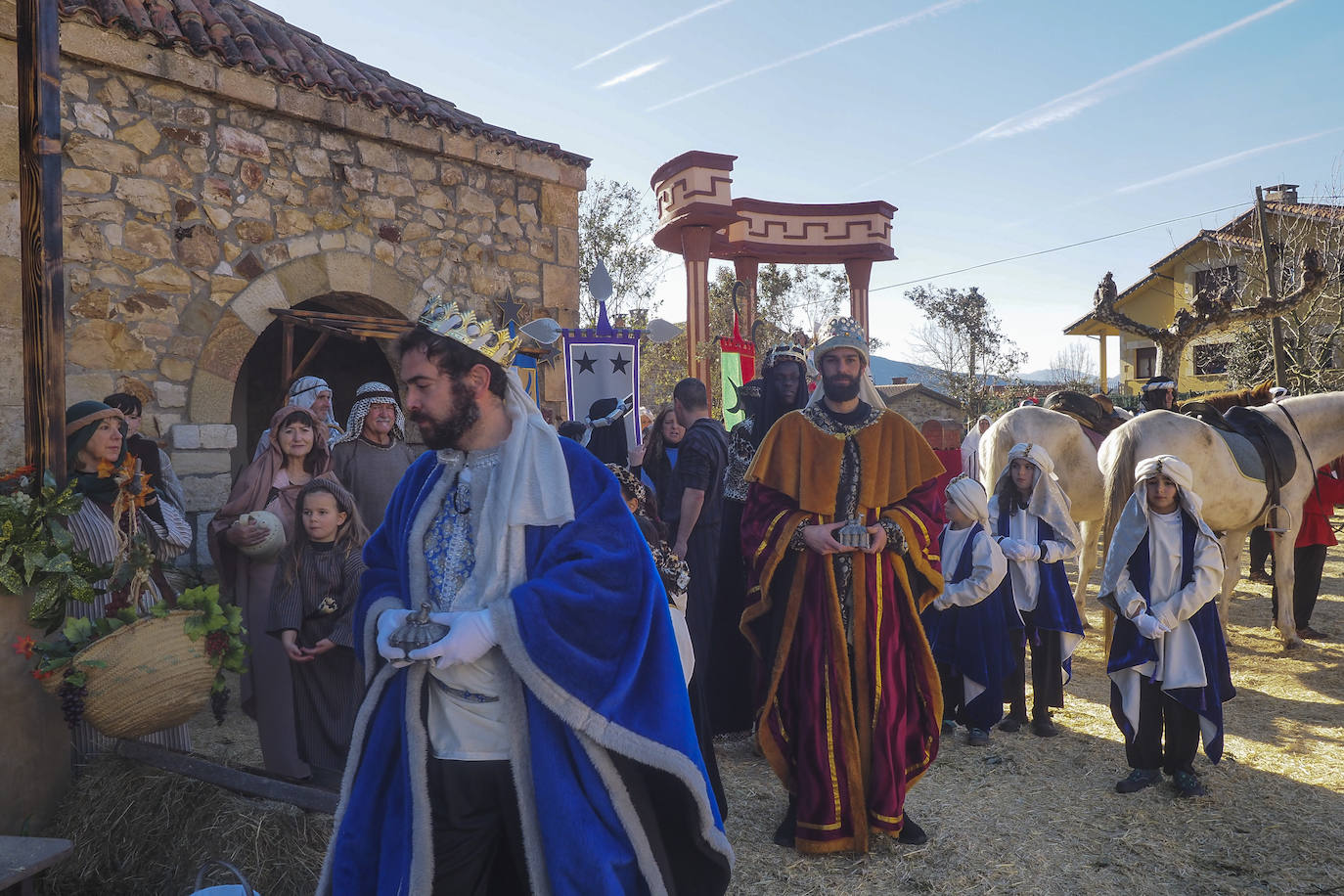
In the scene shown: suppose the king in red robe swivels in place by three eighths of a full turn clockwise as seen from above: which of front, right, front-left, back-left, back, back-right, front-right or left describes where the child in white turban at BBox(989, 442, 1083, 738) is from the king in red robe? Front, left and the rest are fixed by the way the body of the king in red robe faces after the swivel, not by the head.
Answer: right

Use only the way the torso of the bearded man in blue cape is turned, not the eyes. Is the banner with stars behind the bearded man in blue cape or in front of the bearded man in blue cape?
behind

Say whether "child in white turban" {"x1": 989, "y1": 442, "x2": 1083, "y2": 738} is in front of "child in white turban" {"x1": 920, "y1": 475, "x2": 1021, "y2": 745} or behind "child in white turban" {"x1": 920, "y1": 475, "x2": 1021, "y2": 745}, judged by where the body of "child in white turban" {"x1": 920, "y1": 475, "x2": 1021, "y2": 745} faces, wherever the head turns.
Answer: behind

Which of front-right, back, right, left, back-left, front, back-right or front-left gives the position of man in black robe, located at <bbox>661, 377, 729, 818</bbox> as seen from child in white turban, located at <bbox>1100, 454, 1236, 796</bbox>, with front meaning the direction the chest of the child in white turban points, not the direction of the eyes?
right

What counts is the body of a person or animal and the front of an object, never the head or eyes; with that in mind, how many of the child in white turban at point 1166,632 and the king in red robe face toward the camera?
2

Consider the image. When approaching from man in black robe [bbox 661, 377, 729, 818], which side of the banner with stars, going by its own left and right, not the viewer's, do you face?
front

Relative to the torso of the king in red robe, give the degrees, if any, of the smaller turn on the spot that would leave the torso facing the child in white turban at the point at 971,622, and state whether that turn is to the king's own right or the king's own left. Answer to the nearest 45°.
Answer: approximately 135° to the king's own left

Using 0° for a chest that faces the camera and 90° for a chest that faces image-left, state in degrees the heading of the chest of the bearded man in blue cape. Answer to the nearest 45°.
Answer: approximately 45°

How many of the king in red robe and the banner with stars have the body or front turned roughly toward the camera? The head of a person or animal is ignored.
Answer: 2

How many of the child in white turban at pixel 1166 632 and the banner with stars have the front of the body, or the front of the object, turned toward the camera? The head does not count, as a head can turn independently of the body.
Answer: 2

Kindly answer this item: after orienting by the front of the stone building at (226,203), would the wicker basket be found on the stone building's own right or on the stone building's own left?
on the stone building's own right
